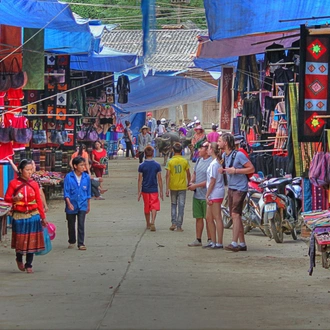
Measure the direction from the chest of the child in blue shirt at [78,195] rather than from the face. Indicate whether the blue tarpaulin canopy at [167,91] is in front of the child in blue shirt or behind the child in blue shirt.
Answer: behind

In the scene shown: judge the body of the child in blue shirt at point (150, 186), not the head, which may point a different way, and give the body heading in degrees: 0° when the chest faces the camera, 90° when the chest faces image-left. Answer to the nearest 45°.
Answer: approximately 180°

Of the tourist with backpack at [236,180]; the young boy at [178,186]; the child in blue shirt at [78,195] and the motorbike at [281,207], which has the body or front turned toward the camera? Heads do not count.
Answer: the child in blue shirt

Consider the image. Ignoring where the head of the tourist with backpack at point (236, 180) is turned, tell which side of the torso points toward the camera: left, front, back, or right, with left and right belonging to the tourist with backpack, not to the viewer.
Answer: left

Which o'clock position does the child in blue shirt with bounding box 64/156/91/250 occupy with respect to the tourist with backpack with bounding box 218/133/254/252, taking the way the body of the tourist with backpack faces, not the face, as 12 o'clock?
The child in blue shirt is roughly at 12 o'clock from the tourist with backpack.

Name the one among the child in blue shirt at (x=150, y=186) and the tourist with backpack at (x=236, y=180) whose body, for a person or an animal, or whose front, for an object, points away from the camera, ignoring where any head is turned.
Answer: the child in blue shirt

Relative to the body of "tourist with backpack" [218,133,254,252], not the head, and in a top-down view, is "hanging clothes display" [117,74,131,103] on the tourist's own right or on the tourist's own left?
on the tourist's own right

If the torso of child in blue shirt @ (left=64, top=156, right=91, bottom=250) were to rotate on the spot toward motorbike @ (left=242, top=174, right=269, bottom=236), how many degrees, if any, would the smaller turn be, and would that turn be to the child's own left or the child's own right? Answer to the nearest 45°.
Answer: approximately 90° to the child's own left

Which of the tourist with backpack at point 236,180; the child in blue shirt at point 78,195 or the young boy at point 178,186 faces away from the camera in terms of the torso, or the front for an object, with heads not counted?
the young boy

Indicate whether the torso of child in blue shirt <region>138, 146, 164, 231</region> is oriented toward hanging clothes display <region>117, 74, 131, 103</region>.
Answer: yes

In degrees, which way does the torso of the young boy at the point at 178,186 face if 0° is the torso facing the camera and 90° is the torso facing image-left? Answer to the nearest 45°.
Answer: approximately 180°
